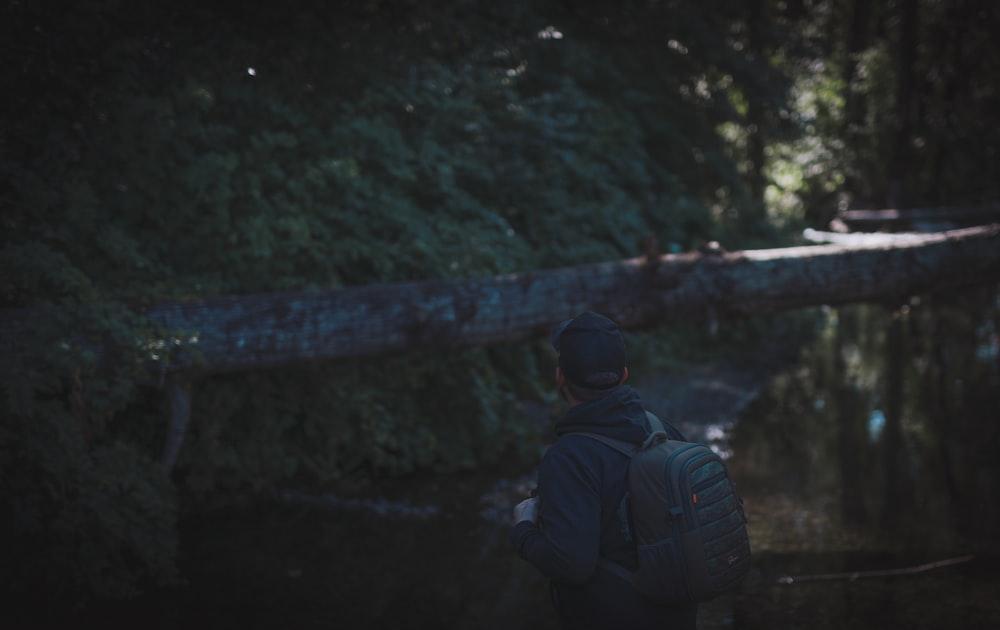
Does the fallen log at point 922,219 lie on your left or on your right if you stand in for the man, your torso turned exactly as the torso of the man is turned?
on your right

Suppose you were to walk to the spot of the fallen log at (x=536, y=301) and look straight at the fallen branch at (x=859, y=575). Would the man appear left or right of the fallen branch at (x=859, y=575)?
right

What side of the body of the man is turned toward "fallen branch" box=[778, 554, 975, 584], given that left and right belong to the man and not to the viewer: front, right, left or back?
right

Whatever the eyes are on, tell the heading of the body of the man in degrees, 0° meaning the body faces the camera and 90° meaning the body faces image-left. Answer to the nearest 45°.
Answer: approximately 135°
